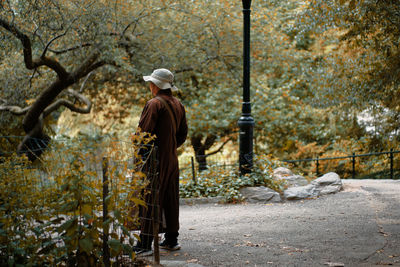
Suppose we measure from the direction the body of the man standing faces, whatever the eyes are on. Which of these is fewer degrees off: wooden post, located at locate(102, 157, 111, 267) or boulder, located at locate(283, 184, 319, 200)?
the boulder

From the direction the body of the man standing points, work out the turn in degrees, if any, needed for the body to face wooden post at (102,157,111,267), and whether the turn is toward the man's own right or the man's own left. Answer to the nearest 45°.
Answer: approximately 135° to the man's own left

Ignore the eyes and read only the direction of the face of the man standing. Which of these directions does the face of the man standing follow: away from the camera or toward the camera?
away from the camera

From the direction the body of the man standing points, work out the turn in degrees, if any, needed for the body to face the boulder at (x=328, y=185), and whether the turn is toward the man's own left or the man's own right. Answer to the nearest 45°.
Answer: approximately 90° to the man's own right

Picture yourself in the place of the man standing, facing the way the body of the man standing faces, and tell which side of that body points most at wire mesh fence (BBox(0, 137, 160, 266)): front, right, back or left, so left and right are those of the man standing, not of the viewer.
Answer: left

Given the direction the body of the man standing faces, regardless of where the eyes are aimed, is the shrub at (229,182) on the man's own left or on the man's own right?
on the man's own right

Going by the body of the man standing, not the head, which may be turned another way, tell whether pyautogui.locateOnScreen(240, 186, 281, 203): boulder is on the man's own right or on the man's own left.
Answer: on the man's own right

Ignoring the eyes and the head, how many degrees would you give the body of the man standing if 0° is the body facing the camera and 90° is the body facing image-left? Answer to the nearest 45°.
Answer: approximately 135°
